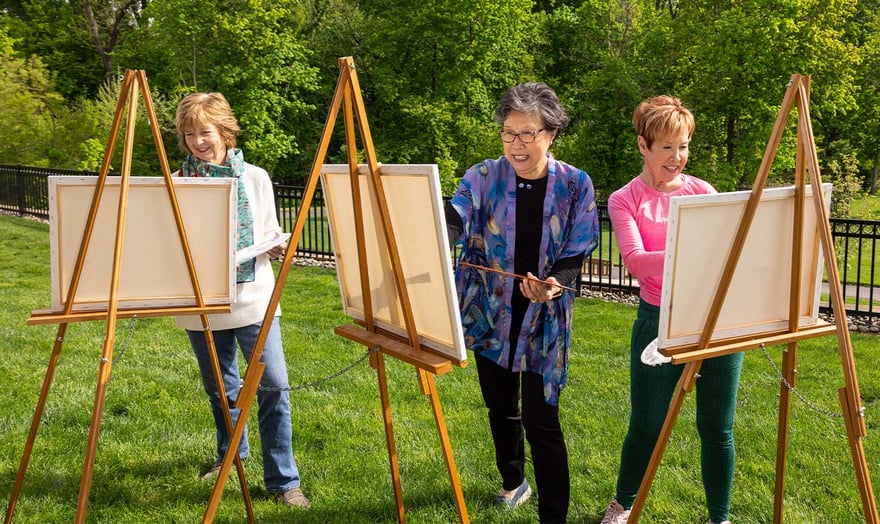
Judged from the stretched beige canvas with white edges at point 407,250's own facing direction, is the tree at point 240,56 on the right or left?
on its left

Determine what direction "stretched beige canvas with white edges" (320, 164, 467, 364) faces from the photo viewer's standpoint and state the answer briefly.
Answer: facing away from the viewer and to the right of the viewer

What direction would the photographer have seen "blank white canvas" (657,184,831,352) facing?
facing away from the viewer and to the left of the viewer

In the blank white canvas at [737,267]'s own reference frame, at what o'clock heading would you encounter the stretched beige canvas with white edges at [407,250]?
the stretched beige canvas with white edges at [407,250] is roughly at 10 o'clock from the blank white canvas at [737,267].

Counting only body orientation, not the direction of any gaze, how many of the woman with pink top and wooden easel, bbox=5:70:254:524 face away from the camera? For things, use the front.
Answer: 1

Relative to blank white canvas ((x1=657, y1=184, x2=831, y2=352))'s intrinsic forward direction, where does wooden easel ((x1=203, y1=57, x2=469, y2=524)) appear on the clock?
The wooden easel is roughly at 10 o'clock from the blank white canvas.

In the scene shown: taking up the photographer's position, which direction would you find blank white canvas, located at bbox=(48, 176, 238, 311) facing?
facing away from the viewer

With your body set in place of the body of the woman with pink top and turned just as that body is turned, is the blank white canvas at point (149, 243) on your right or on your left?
on your right

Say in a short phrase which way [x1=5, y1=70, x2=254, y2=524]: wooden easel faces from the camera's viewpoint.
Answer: facing away from the viewer

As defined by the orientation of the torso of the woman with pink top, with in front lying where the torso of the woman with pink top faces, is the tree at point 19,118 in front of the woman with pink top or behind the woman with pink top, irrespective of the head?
behind

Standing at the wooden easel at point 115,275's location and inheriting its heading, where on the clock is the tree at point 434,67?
The tree is roughly at 1 o'clock from the wooden easel.
